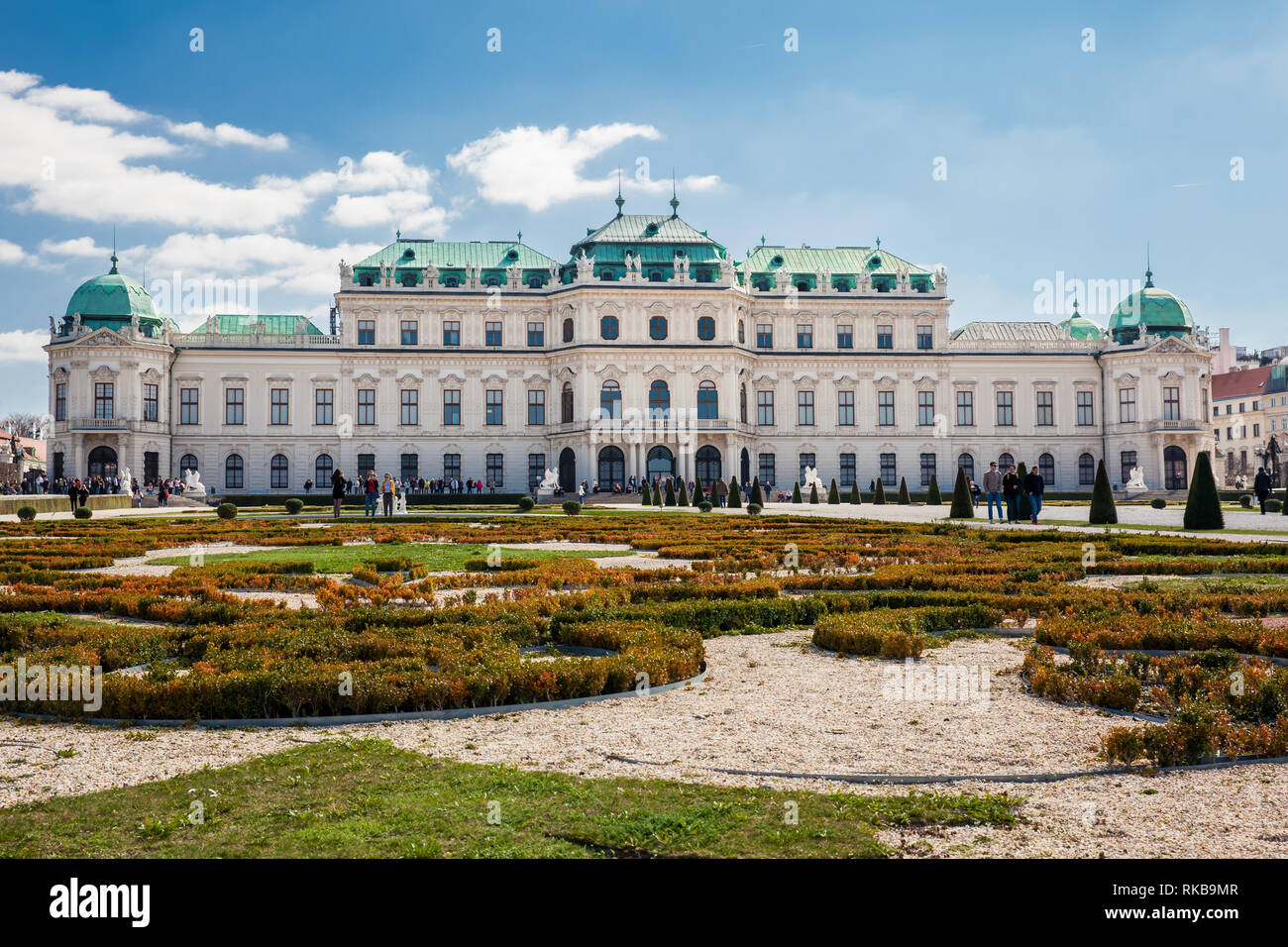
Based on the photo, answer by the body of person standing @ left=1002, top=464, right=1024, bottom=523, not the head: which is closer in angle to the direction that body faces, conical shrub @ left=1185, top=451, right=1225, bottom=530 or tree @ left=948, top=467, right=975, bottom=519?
the conical shrub

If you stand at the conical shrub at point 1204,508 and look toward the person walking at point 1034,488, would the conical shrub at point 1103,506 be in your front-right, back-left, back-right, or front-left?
front-right

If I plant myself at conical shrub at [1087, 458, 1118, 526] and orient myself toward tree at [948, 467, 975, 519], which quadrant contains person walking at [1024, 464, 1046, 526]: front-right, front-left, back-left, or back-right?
front-left

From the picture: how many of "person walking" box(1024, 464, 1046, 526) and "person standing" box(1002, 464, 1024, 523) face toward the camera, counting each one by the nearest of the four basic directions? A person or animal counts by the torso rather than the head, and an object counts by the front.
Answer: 2

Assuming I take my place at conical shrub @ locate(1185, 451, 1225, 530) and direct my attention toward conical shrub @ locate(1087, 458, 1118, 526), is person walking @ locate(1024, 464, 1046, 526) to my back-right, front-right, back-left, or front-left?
front-left

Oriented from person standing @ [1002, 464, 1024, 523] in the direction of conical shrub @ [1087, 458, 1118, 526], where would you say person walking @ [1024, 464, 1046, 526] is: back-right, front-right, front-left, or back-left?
front-right

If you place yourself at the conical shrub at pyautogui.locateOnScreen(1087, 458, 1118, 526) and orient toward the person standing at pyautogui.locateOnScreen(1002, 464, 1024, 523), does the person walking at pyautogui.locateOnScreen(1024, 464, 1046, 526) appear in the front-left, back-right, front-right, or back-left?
front-left

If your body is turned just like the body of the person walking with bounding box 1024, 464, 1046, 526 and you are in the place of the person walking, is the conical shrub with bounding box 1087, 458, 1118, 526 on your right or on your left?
on your left

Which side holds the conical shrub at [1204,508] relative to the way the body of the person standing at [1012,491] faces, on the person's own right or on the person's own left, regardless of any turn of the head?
on the person's own left

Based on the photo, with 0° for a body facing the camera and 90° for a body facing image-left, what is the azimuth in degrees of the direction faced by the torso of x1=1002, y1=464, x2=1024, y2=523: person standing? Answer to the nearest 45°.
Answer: approximately 0°
